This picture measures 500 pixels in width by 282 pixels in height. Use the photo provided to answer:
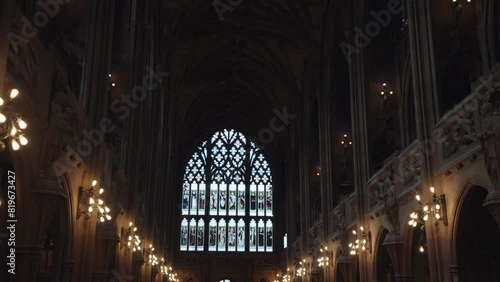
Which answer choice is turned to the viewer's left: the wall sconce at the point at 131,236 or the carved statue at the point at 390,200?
the carved statue

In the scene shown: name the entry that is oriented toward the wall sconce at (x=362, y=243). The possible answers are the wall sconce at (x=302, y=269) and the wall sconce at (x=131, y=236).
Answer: the wall sconce at (x=131, y=236)

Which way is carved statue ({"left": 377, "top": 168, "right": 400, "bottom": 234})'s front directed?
to the viewer's left

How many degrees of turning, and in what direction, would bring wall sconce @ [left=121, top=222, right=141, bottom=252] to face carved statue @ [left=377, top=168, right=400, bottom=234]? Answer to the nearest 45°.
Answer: approximately 45° to its right

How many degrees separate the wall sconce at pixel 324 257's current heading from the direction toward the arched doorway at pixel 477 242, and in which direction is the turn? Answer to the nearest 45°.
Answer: approximately 90° to its left

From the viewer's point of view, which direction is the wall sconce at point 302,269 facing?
to the viewer's left

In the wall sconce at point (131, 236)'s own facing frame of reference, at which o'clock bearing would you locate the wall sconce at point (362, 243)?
the wall sconce at point (362, 243) is roughly at 12 o'clock from the wall sconce at point (131, 236).

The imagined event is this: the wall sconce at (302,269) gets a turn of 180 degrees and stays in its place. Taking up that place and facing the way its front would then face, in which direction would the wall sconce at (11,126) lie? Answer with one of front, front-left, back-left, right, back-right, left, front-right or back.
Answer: right

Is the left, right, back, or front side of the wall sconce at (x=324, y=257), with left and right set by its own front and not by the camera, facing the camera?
left

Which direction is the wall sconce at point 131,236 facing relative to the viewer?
to the viewer's right

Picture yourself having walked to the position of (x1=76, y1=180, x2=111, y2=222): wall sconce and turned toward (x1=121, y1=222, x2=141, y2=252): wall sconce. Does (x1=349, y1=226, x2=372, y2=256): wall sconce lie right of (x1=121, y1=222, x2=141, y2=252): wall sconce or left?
right

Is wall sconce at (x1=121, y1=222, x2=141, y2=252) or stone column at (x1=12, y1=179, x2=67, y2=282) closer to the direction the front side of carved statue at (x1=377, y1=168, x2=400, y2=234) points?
the wall sconce

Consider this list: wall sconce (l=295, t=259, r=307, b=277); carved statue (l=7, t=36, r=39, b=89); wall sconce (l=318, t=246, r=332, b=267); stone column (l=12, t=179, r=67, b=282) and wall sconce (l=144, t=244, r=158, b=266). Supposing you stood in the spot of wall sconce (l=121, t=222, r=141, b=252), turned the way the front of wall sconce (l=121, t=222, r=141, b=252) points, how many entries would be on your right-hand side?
2

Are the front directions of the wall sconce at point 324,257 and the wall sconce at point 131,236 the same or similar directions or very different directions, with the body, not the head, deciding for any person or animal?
very different directions

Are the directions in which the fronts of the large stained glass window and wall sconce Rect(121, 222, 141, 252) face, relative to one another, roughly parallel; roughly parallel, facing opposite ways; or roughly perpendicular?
roughly perpendicular

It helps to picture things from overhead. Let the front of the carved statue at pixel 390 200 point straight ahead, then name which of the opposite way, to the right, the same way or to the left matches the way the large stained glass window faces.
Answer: to the left
